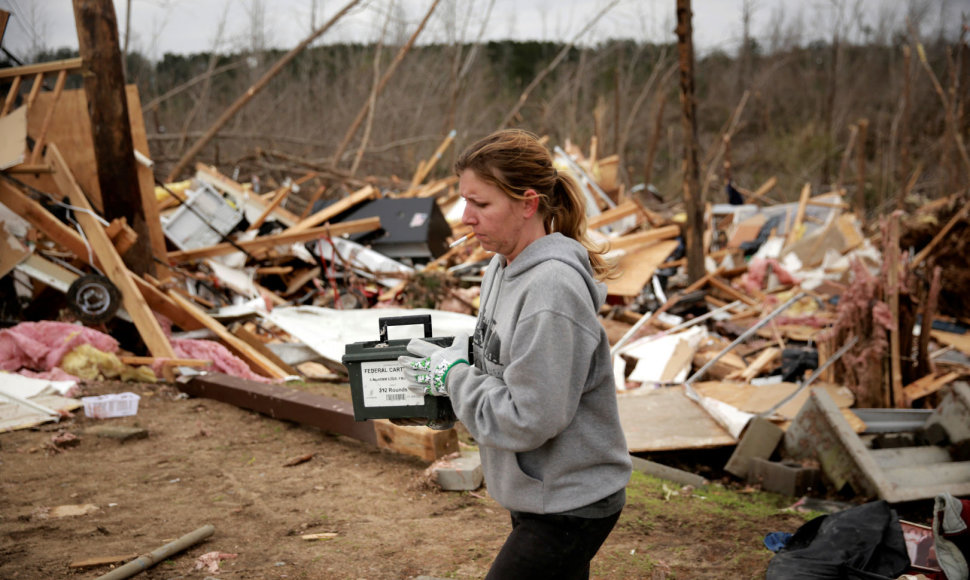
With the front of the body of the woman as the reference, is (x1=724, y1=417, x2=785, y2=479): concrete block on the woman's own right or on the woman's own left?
on the woman's own right

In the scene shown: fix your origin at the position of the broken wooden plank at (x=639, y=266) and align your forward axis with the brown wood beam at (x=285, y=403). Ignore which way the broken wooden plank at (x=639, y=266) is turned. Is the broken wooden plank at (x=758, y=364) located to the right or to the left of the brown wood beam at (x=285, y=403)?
left

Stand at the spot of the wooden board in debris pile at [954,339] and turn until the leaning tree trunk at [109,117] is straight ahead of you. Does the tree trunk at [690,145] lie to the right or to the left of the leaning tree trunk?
right

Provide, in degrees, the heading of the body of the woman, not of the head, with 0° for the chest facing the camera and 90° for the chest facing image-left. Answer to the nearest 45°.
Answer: approximately 90°

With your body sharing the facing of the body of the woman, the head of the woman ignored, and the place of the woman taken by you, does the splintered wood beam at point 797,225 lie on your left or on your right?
on your right

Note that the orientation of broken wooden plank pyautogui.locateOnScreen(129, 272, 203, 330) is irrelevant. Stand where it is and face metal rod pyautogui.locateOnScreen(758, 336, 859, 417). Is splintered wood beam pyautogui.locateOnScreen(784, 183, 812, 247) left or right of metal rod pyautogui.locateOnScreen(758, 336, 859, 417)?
left

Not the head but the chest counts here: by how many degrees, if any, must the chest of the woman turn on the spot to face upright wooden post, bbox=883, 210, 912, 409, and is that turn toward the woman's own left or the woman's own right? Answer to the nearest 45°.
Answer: approximately 135° to the woman's own right

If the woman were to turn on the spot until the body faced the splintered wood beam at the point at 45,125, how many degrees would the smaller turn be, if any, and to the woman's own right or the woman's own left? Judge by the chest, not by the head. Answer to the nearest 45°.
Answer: approximately 45° to the woman's own right

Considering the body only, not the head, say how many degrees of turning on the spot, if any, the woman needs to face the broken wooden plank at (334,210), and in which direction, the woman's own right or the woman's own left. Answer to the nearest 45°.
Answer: approximately 90° to the woman's own right

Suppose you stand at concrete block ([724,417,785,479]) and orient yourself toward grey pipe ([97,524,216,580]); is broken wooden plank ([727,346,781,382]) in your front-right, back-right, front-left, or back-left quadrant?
back-right
